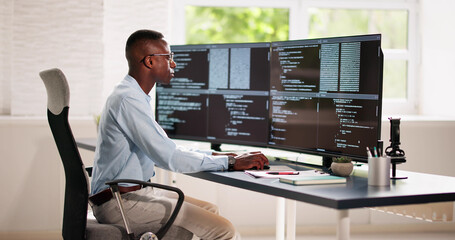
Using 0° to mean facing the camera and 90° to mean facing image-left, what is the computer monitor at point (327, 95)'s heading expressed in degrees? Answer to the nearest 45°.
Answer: approximately 45°

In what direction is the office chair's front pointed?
to the viewer's right

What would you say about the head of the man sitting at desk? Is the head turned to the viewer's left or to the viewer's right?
to the viewer's right

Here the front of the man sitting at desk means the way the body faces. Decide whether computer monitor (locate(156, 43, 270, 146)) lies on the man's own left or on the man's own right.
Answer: on the man's own left

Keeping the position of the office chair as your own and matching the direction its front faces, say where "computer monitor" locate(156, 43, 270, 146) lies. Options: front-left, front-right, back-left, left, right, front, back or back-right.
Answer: front-left

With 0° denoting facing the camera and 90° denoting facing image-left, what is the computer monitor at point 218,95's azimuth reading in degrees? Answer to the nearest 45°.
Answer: approximately 45°

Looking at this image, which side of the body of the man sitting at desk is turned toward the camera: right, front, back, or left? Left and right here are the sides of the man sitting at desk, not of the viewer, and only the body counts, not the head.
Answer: right

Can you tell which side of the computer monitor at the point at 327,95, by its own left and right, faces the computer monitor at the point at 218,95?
right

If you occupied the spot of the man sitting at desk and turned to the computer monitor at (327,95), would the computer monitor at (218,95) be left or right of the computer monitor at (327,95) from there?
left
